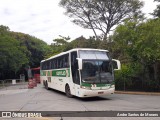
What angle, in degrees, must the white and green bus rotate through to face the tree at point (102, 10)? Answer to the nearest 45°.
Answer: approximately 135° to its left

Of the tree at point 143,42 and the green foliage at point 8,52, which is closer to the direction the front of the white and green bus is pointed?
the tree

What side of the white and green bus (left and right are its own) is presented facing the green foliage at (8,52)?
back

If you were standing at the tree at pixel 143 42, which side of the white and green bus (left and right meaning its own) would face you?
left

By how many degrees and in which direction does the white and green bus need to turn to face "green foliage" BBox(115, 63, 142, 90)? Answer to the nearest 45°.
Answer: approximately 90° to its left

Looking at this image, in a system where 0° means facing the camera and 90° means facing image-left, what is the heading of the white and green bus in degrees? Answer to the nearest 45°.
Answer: approximately 315°
